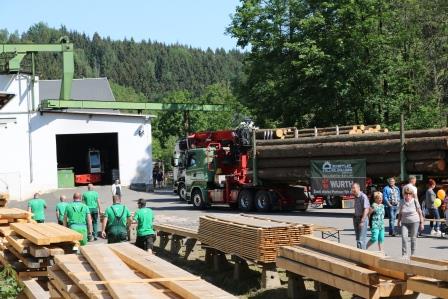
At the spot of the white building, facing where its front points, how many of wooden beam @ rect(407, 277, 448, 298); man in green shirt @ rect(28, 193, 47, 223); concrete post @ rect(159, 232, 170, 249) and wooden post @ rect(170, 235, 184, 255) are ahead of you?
4

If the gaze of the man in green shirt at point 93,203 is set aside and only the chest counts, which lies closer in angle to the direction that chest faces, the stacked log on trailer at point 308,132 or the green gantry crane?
the green gantry crane

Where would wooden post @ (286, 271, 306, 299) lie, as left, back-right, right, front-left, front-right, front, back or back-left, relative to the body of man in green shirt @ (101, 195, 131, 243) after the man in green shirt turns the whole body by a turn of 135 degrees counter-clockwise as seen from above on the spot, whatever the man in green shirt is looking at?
left

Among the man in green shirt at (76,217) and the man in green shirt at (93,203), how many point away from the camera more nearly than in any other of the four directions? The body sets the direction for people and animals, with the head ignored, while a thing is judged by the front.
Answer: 2

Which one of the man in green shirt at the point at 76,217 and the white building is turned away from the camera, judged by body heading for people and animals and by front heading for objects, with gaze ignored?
the man in green shirt

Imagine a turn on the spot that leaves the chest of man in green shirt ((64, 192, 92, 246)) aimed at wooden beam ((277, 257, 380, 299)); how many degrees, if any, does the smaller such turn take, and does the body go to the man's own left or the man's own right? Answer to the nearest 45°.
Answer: approximately 135° to the man's own right

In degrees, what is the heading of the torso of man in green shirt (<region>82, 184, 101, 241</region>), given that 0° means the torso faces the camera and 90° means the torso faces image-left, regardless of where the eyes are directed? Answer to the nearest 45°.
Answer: approximately 180°

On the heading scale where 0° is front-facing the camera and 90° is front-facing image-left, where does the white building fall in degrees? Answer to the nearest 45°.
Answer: approximately 0°

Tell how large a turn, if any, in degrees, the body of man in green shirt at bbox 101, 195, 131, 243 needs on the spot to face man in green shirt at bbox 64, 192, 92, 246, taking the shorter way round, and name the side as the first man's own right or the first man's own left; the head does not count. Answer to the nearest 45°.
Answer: approximately 45° to the first man's own left

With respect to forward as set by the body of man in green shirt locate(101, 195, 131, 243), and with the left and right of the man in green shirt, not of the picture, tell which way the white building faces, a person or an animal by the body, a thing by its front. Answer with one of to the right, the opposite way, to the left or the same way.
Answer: the opposite way

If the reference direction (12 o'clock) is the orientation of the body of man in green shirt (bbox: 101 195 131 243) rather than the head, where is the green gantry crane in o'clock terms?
The green gantry crane is roughly at 12 o'clock from the man in green shirt.

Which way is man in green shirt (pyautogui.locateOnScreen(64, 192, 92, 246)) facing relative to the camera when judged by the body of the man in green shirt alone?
away from the camera

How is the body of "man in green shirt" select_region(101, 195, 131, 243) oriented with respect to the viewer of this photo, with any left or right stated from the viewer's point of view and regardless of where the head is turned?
facing away from the viewer
